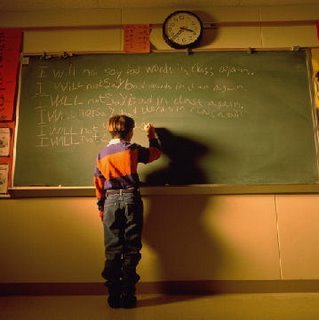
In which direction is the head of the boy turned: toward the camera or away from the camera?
away from the camera

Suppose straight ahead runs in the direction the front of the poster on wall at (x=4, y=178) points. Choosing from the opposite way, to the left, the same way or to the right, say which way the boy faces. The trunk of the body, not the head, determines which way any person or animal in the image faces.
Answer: the opposite way

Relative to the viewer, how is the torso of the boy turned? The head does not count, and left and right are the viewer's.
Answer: facing away from the viewer

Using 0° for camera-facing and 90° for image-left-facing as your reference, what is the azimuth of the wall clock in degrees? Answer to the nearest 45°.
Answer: approximately 0°

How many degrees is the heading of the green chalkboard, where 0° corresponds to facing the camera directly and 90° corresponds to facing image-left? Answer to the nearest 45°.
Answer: approximately 0°

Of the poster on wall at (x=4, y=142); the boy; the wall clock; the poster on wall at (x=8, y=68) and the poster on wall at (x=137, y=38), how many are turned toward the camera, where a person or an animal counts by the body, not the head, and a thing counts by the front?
4

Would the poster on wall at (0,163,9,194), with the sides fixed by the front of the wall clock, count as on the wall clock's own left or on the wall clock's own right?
on the wall clock's own right

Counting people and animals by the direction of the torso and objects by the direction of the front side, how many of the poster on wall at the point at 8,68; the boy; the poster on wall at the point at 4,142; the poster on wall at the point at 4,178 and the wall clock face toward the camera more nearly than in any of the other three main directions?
4
